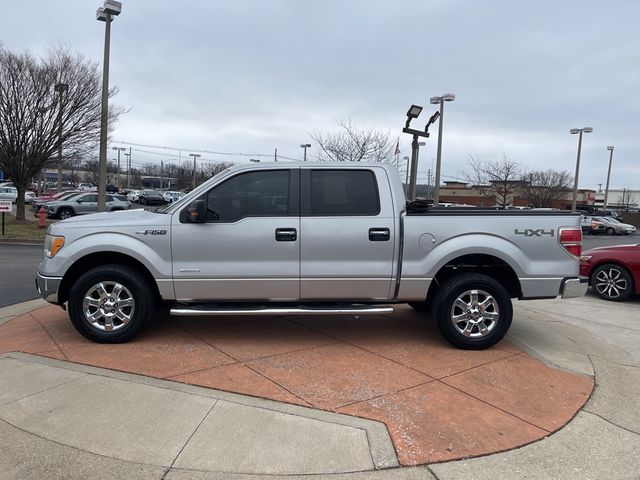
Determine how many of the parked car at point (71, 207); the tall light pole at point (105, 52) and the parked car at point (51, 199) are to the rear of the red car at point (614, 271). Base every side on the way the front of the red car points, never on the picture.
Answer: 0

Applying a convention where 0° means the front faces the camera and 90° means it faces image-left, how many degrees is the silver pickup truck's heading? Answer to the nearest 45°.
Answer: approximately 90°

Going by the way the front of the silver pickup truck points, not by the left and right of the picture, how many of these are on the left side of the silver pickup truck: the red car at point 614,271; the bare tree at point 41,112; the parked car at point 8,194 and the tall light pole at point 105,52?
0

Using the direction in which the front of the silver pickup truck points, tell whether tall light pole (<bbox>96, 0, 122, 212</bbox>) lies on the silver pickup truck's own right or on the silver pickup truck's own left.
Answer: on the silver pickup truck's own right

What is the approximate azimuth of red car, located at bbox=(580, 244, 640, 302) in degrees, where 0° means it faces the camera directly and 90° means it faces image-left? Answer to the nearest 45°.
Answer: approximately 90°

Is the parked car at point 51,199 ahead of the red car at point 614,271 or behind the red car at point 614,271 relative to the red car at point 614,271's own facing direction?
ahead

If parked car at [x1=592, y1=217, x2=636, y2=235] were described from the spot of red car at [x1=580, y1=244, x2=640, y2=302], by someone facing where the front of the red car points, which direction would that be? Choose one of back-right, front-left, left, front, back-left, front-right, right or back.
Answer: right

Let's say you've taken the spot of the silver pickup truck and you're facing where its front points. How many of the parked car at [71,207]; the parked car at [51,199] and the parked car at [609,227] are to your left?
0

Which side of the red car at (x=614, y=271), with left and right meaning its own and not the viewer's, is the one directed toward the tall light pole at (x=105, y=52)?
front

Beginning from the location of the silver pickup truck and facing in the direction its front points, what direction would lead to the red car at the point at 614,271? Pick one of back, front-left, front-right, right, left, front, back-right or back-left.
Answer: back-right

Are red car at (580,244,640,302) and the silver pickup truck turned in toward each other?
no

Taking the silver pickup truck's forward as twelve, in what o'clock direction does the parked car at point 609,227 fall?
The parked car is roughly at 4 o'clock from the silver pickup truck.

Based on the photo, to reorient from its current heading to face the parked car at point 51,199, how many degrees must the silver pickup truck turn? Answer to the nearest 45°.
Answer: approximately 45° to its right

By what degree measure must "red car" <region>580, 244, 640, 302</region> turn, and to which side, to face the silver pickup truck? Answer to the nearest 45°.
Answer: approximately 45° to its left

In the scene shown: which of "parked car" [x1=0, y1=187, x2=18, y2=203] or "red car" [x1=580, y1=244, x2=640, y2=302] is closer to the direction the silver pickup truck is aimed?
the parked car
